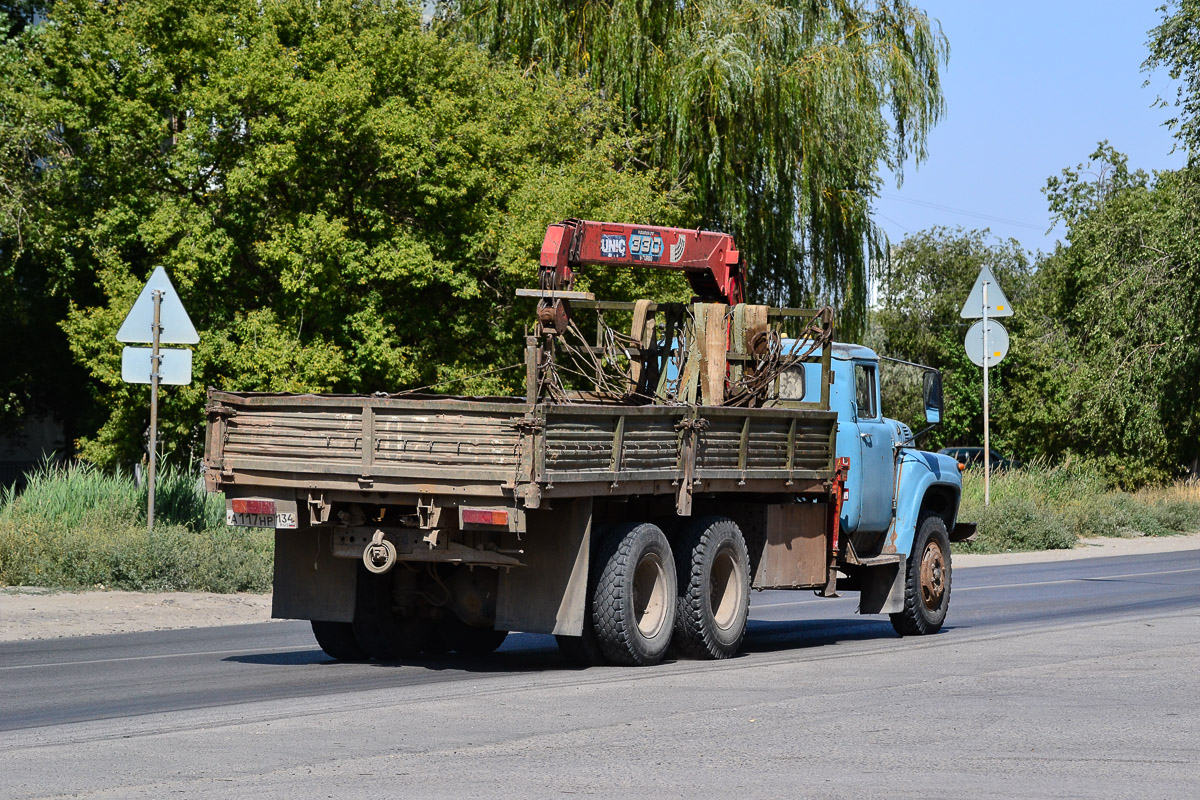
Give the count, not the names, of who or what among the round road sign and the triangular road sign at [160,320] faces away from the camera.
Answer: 2

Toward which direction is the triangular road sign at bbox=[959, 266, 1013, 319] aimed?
away from the camera

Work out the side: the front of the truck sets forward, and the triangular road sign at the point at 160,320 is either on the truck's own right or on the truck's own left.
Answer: on the truck's own left

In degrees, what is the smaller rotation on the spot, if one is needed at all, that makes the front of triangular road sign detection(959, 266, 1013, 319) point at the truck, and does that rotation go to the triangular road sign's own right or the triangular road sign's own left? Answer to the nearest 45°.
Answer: approximately 180°

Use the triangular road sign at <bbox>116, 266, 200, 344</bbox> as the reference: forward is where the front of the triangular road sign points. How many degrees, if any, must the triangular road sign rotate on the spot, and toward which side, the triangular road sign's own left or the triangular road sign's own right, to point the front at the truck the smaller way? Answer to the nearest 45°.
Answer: approximately 135° to the triangular road sign's own right

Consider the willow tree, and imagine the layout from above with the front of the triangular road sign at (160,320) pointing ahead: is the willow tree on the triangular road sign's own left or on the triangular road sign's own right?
on the triangular road sign's own right

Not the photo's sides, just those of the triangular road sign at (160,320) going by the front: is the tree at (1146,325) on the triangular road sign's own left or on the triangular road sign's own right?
on the triangular road sign's own right

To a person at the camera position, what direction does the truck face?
facing away from the viewer and to the right of the viewer

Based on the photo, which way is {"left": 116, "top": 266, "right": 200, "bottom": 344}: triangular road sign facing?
away from the camera

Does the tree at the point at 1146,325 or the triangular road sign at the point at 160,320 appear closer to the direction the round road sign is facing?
the tree

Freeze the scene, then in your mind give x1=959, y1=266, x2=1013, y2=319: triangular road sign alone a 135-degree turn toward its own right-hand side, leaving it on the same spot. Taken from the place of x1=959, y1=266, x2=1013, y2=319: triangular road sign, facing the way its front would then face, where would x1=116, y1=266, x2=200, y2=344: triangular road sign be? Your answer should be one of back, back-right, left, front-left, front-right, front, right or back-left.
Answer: right

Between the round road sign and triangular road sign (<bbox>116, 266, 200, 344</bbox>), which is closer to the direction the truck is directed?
the round road sign

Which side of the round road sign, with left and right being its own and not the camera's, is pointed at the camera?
back
